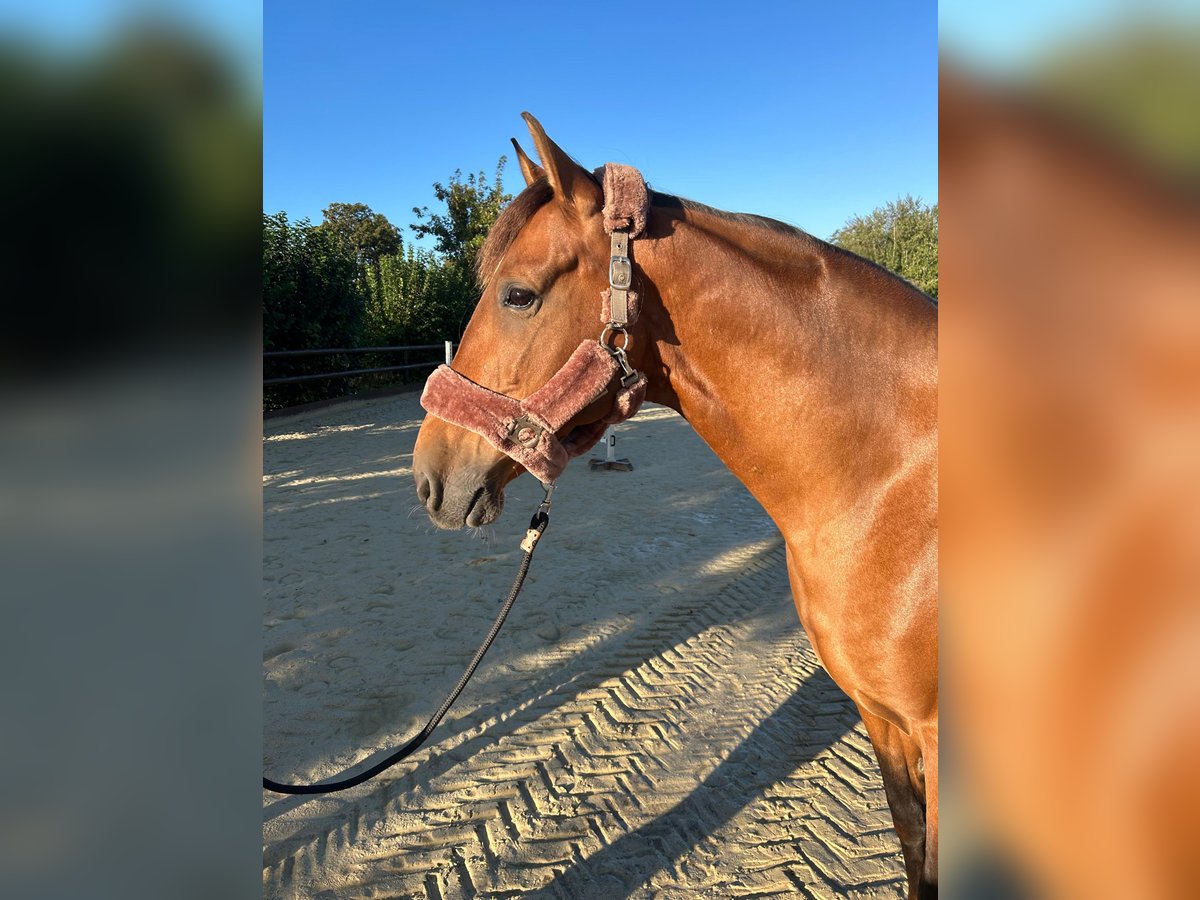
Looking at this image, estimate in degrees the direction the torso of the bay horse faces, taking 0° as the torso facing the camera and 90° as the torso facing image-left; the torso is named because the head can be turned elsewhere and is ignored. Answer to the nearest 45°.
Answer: approximately 90°

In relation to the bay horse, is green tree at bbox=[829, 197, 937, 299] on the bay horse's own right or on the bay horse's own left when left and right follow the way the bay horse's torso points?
on the bay horse's own right
